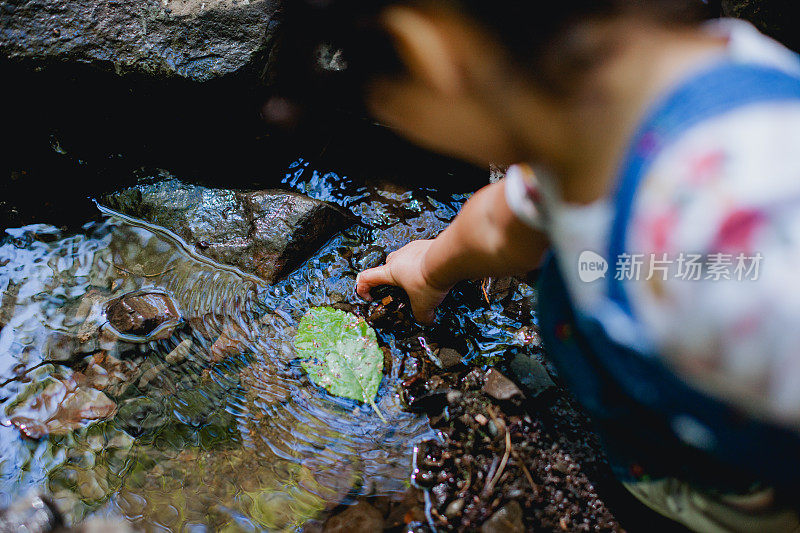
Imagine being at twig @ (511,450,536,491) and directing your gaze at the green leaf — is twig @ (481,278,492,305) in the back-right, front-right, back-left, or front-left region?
front-right

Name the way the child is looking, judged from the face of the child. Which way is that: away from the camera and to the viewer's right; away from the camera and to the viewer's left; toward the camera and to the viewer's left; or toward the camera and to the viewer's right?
away from the camera and to the viewer's left

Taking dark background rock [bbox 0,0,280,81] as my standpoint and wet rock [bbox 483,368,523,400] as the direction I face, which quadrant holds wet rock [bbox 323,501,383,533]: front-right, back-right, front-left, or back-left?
front-right

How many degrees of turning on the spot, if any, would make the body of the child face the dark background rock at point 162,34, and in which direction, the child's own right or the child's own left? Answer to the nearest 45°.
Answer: approximately 45° to the child's own right

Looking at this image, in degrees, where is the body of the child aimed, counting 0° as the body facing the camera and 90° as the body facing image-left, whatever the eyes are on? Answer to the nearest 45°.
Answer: approximately 90°

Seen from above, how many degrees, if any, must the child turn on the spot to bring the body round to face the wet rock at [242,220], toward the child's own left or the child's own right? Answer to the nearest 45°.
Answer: approximately 45° to the child's own right

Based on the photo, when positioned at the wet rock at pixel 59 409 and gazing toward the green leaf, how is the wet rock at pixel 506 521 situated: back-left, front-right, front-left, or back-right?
front-right

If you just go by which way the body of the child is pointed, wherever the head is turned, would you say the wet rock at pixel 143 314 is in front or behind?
in front

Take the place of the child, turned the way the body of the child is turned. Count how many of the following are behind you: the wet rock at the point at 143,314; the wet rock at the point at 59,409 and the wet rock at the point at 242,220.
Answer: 0
